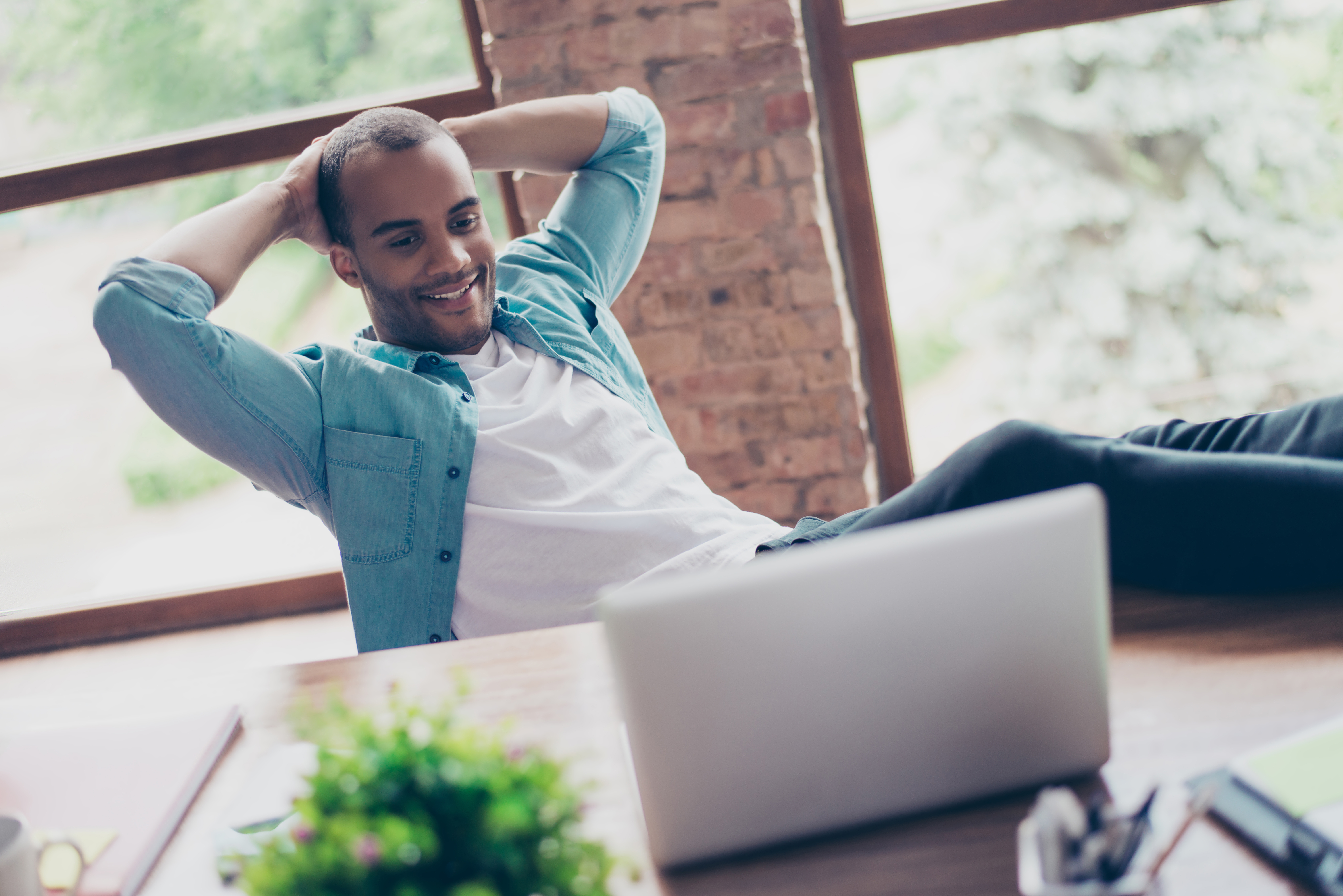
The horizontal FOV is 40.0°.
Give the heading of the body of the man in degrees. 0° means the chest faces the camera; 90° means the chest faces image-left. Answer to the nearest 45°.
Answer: approximately 315°

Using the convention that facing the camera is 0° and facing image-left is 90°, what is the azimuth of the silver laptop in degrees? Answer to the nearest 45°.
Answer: approximately 180°

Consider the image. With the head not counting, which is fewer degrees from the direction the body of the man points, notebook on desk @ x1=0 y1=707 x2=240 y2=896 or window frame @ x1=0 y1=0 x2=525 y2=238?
the notebook on desk

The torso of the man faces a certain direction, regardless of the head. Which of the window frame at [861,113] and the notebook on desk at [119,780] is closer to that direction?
the notebook on desk

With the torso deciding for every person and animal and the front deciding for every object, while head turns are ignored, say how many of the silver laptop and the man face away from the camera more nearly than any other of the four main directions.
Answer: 1

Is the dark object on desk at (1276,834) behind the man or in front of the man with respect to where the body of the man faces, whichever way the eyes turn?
in front

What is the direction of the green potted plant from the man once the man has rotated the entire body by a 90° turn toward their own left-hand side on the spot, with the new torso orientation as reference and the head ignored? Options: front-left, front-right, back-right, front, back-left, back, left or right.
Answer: back-right

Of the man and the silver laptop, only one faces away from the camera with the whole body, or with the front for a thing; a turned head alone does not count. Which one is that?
the silver laptop

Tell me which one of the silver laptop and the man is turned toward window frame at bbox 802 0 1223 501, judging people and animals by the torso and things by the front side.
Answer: the silver laptop

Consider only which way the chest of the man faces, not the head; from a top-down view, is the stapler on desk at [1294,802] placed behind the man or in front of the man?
in front
